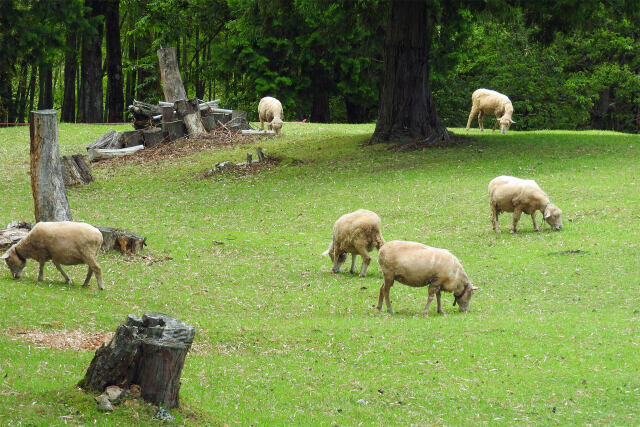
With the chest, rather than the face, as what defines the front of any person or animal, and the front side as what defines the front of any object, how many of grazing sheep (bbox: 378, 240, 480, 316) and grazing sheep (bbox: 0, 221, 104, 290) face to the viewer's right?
1

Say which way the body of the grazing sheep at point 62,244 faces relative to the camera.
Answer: to the viewer's left

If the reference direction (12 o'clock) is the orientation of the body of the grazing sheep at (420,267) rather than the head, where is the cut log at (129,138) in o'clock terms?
The cut log is roughly at 8 o'clock from the grazing sheep.

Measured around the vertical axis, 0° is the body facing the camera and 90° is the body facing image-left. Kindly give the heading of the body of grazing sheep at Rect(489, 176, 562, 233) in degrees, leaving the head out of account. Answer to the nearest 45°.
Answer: approximately 270°

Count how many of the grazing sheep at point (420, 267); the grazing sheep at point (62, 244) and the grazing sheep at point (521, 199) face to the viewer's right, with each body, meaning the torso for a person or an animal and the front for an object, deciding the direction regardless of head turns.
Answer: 2

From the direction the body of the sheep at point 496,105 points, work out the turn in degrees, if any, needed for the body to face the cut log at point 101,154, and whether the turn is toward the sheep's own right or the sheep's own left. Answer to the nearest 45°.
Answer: approximately 135° to the sheep's own right

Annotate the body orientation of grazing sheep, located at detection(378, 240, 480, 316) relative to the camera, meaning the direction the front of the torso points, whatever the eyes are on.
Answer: to the viewer's right

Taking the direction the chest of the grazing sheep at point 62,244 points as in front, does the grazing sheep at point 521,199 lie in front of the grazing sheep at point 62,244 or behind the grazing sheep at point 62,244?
behind

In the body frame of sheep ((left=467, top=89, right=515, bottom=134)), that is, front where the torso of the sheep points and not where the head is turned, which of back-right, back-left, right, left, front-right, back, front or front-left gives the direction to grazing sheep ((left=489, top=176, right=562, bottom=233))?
front-right

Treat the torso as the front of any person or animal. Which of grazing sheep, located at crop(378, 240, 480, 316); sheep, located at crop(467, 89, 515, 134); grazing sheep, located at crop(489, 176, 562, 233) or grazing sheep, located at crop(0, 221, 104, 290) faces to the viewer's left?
grazing sheep, located at crop(0, 221, 104, 290)

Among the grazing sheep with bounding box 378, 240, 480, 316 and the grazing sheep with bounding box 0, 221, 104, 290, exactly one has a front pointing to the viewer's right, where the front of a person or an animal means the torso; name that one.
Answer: the grazing sheep with bounding box 378, 240, 480, 316

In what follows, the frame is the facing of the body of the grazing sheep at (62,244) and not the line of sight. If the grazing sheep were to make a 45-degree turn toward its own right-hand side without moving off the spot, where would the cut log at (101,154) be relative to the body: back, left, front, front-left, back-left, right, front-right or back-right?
front-right

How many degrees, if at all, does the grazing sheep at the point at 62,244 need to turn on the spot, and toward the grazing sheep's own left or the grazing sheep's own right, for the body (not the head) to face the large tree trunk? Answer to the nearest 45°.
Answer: approximately 135° to the grazing sheep's own right
